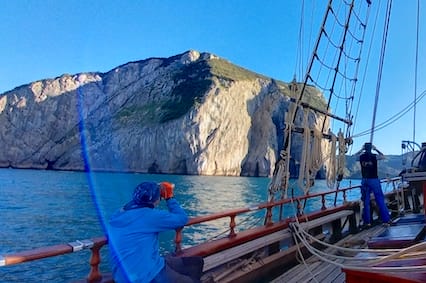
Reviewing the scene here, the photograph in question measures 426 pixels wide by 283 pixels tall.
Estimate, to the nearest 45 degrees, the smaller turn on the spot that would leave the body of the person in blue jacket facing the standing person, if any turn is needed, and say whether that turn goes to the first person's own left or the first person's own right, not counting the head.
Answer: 0° — they already face them

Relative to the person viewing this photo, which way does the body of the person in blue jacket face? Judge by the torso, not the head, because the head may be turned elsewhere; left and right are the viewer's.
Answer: facing away from the viewer and to the right of the viewer
